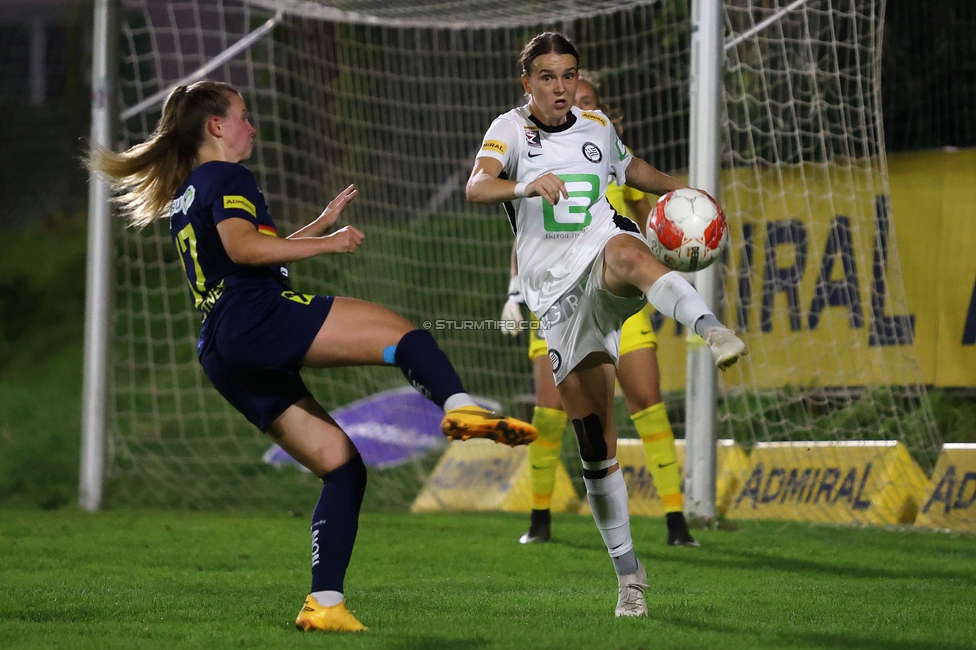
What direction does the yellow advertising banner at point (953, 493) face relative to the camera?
toward the camera

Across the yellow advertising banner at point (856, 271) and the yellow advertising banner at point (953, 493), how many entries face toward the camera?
2

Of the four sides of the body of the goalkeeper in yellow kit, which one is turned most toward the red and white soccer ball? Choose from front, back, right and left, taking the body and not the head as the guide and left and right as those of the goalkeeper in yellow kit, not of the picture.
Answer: front

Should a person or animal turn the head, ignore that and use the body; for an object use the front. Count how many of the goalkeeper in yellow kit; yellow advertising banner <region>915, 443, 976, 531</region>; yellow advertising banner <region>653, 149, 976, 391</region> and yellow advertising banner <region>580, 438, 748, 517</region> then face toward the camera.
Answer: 4

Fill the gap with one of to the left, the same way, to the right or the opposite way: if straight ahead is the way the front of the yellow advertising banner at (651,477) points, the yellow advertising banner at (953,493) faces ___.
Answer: the same way

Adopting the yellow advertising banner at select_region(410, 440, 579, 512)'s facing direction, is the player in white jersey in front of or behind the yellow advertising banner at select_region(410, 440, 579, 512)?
in front

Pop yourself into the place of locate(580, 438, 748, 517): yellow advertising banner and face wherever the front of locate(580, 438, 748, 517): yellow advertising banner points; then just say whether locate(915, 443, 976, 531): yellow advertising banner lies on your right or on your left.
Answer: on your left

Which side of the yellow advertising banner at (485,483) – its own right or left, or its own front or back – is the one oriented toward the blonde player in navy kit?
front

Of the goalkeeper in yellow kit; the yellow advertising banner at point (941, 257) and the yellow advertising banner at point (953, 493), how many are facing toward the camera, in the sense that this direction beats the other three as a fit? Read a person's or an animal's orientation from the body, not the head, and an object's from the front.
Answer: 3

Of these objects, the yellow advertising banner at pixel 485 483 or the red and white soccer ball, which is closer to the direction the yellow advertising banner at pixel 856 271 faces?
the red and white soccer ball

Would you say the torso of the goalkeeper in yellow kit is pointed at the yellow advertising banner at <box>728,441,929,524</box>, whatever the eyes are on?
no

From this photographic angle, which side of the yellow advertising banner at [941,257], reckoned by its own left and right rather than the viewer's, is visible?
front

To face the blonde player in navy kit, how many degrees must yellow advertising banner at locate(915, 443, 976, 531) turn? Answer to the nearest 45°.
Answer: approximately 45° to its right
